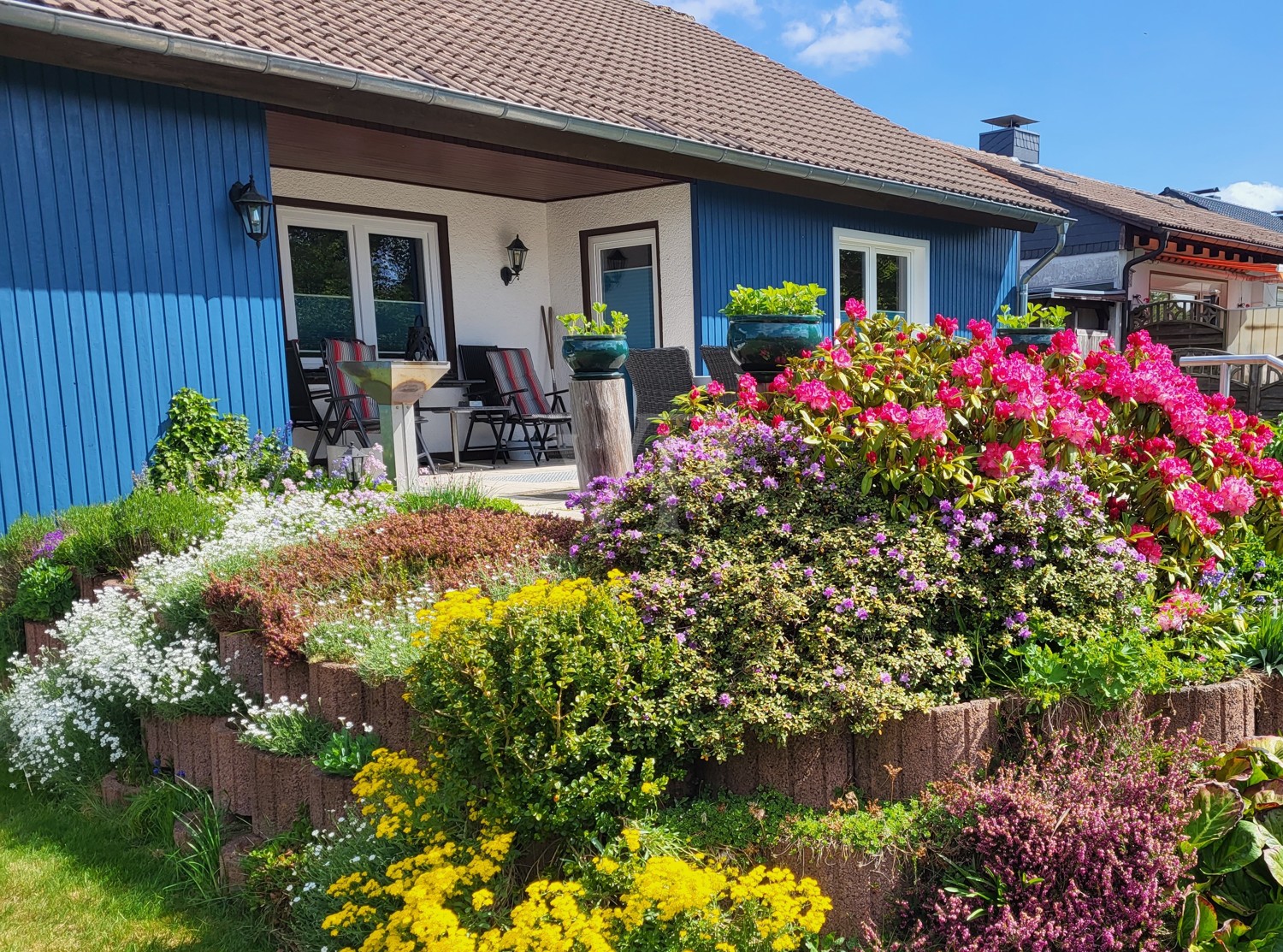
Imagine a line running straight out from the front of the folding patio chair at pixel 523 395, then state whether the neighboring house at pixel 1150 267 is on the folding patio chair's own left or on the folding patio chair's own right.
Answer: on the folding patio chair's own left

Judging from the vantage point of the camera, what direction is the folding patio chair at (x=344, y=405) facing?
facing the viewer and to the right of the viewer

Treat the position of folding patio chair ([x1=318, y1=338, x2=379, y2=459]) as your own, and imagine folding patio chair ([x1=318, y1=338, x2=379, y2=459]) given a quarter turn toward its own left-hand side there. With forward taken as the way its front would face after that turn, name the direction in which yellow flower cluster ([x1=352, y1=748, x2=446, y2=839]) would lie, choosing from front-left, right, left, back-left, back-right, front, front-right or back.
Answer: back-right

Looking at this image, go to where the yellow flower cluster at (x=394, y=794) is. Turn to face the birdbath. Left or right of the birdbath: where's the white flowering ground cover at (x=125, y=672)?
left

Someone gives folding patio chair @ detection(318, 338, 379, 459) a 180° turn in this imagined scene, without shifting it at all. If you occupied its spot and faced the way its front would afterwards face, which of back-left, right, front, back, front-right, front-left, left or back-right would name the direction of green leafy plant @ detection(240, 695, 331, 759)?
back-left

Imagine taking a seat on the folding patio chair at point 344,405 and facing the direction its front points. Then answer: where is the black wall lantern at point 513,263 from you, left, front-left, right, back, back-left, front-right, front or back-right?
left

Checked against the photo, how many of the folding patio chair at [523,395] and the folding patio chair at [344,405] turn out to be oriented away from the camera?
0

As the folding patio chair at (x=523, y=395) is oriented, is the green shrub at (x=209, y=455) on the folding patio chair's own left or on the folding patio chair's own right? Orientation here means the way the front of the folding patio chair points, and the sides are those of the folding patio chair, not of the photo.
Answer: on the folding patio chair's own right

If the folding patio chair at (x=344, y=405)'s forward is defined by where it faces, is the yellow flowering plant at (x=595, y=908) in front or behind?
in front

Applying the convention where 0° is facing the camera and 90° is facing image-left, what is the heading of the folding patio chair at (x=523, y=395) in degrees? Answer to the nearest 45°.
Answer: approximately 315°
